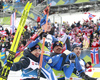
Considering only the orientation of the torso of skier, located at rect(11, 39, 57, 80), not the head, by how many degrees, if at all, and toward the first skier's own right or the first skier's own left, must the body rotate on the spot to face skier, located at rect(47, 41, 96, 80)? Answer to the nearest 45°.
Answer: approximately 45° to the first skier's own left

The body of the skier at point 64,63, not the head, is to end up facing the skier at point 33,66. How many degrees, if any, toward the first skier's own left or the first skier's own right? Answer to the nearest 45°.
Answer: approximately 135° to the first skier's own right

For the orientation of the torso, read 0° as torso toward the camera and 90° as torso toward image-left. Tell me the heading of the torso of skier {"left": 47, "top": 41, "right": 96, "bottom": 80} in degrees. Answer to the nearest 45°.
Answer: approximately 315°

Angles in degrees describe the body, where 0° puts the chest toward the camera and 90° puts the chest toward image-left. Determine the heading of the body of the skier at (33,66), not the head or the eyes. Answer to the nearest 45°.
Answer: approximately 315°
